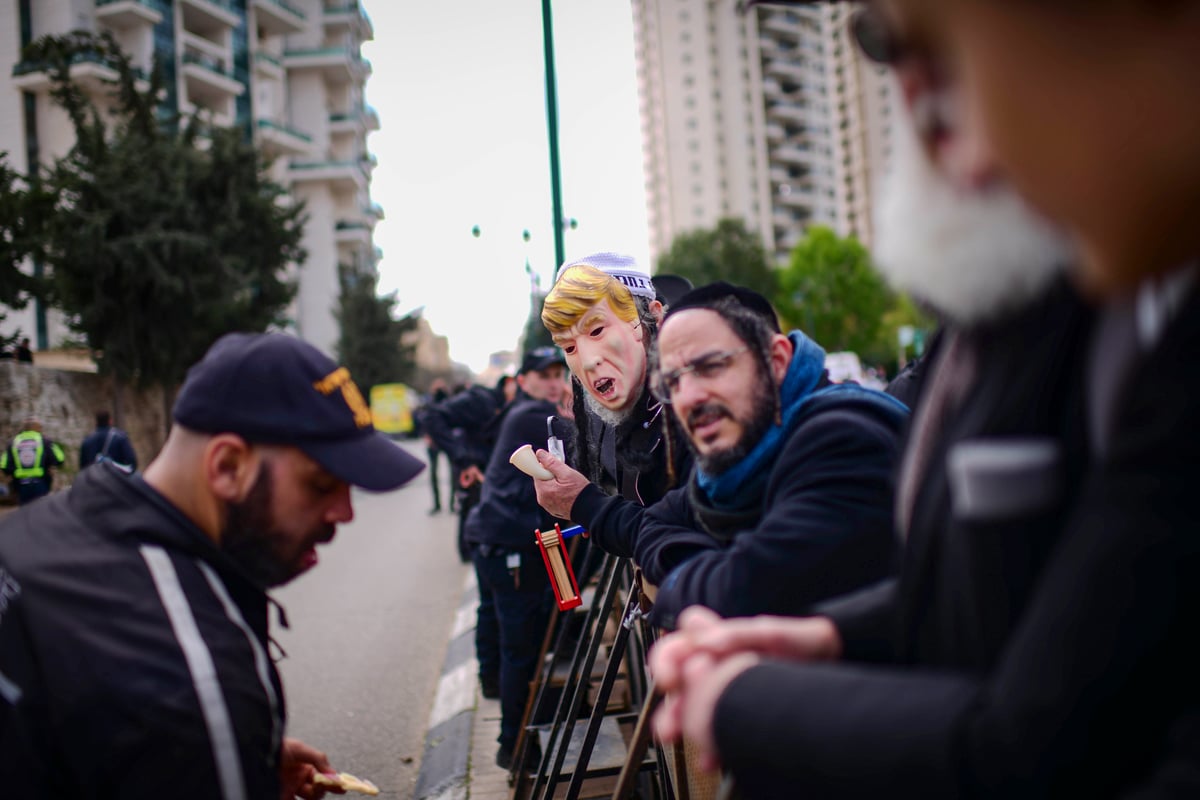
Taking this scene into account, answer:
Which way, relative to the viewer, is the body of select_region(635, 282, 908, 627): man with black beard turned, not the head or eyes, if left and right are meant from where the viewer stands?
facing the viewer and to the left of the viewer

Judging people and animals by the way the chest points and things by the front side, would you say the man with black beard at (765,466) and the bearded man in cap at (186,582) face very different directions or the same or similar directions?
very different directions

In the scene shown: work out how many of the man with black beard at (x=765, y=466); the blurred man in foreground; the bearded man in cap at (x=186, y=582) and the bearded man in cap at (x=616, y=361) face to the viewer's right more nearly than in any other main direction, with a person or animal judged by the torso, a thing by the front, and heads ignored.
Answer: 1

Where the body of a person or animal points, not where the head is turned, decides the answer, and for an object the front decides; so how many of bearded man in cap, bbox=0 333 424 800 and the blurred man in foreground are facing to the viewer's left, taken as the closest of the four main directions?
1

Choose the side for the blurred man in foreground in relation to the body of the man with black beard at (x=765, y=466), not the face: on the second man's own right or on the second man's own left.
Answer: on the second man's own left

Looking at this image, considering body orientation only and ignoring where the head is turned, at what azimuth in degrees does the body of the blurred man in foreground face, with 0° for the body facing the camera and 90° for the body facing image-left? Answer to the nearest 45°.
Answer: approximately 90°

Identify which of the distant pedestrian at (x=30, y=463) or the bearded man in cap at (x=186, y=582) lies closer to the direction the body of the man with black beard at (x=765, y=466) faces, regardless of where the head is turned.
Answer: the bearded man in cap

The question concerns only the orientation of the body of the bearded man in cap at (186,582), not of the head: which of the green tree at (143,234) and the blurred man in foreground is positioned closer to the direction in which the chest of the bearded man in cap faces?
the blurred man in foreground

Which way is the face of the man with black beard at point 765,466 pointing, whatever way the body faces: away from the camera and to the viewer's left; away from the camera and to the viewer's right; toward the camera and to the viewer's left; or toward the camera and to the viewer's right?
toward the camera and to the viewer's left

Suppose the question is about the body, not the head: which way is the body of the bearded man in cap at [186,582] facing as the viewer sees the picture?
to the viewer's right

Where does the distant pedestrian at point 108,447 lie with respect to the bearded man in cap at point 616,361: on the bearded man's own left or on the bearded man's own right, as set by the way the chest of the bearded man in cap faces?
on the bearded man's own right

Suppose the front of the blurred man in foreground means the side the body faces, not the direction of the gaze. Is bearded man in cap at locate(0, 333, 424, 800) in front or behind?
in front

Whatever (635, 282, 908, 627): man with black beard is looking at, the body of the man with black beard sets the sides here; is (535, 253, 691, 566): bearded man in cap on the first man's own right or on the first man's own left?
on the first man's own right
